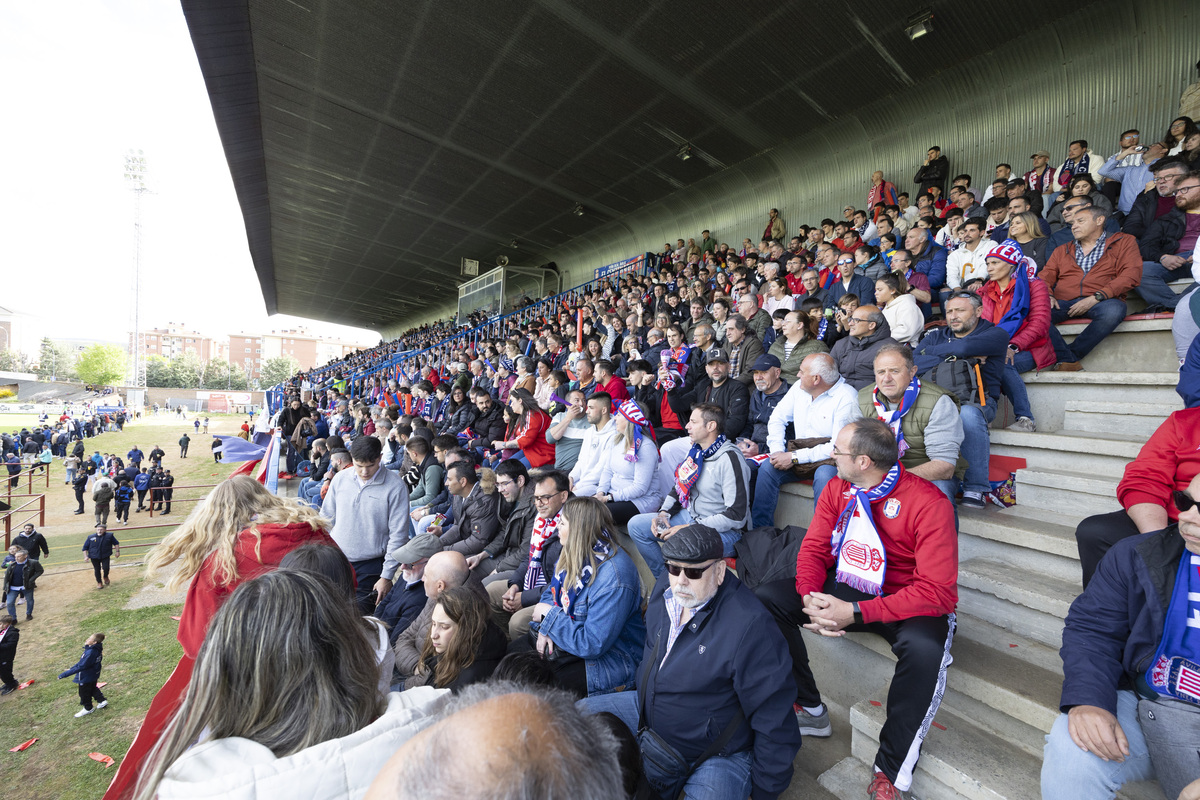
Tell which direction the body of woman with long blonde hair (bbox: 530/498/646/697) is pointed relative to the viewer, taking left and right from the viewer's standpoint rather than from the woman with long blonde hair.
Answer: facing to the left of the viewer

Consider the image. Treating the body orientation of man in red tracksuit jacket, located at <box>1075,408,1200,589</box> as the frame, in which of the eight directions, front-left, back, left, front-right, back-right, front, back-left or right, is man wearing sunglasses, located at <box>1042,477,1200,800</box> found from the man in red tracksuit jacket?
front-left

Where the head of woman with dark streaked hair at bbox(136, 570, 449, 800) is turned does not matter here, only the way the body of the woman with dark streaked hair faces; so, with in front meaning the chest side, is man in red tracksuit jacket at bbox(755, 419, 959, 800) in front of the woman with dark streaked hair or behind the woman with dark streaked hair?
behind

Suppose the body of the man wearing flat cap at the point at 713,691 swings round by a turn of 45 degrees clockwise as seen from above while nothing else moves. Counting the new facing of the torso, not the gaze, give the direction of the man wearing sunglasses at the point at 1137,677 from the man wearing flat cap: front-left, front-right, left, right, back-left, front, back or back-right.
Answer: back

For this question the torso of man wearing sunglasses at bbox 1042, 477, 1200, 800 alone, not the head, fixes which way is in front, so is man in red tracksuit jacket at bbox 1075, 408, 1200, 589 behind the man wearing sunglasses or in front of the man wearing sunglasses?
behind

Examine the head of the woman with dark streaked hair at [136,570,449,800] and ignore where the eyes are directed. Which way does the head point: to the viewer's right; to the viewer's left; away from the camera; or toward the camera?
away from the camera

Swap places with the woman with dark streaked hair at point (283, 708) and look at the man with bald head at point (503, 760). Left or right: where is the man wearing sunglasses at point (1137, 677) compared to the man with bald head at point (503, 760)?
left

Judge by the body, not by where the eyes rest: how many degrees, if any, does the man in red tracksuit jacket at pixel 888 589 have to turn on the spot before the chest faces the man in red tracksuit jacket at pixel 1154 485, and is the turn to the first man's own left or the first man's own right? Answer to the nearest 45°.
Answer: approximately 135° to the first man's own left

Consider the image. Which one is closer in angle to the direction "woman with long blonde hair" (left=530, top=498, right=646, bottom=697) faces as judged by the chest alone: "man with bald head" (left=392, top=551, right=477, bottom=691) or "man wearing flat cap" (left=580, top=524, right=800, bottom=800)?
the man with bald head

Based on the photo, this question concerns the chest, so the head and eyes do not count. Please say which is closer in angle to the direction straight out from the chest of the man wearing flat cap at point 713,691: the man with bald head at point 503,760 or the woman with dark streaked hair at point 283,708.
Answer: the woman with dark streaked hair

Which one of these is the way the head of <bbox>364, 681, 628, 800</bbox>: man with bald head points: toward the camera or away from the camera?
away from the camera
